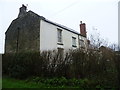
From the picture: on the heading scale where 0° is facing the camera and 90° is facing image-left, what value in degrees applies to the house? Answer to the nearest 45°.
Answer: approximately 315°
